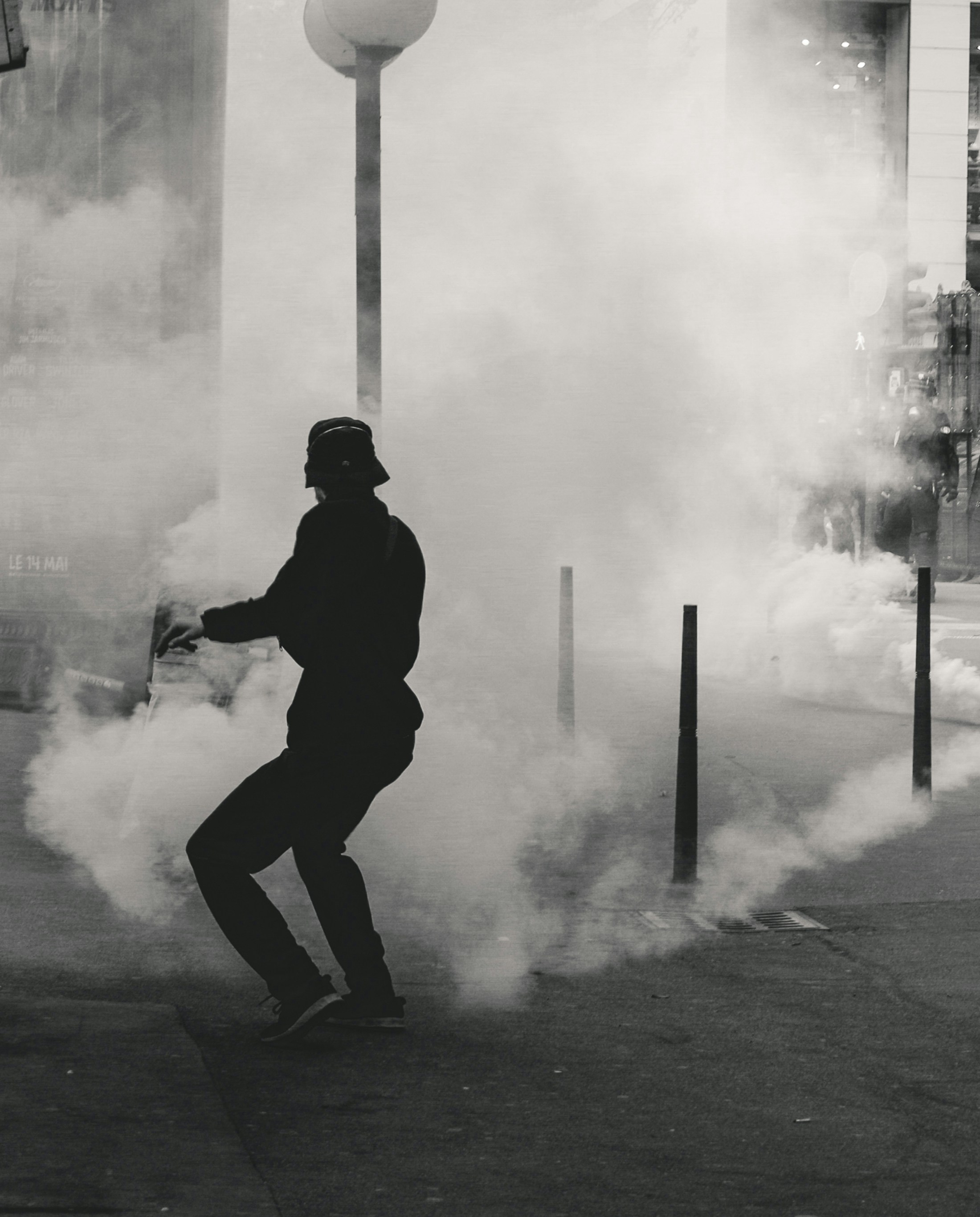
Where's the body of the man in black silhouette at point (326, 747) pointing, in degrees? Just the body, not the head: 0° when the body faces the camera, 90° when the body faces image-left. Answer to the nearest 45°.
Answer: approximately 90°

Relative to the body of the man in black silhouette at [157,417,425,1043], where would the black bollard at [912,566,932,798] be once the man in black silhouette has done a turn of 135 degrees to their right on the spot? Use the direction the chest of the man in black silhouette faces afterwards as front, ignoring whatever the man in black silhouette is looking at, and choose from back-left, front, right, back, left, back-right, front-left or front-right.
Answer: front

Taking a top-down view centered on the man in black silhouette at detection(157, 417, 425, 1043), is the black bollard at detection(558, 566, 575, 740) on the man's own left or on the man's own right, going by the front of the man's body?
on the man's own right

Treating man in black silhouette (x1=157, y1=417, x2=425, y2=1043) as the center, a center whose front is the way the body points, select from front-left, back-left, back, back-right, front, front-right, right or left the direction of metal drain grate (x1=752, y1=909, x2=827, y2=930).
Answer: back-right

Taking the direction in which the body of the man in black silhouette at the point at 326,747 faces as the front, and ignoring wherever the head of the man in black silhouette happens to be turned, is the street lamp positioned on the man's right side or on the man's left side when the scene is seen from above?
on the man's right side
